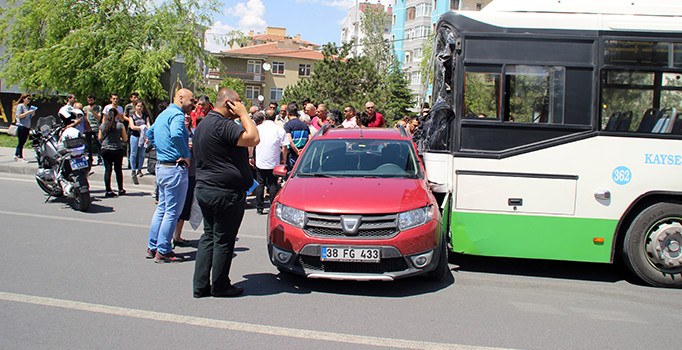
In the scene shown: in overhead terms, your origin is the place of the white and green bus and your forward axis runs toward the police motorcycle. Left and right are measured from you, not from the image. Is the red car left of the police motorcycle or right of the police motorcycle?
left

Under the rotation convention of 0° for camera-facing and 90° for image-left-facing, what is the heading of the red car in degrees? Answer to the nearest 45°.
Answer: approximately 0°

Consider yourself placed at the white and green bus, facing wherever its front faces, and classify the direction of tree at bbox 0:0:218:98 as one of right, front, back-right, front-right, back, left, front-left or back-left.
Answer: front-right

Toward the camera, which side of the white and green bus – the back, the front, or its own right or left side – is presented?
left

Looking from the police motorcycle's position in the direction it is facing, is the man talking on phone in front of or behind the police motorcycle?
behind

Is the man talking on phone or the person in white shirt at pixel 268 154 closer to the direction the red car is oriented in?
the man talking on phone

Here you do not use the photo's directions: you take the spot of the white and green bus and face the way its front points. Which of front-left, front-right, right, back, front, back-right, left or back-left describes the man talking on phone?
front-left

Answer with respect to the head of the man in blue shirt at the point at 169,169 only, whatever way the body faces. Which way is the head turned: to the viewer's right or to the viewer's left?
to the viewer's right

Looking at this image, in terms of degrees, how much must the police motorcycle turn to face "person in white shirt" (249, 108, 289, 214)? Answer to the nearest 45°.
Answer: approximately 135° to its right
